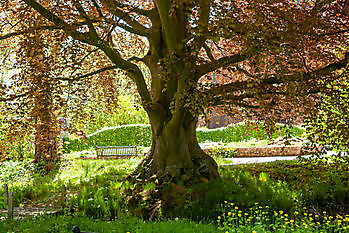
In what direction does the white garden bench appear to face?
toward the camera

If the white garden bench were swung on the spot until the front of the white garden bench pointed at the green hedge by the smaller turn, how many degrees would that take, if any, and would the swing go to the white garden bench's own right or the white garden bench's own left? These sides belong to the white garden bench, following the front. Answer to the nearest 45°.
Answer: approximately 180°

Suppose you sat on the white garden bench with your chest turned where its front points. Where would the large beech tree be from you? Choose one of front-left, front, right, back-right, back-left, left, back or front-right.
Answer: front

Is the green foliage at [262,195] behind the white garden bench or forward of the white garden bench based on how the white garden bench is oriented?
forward

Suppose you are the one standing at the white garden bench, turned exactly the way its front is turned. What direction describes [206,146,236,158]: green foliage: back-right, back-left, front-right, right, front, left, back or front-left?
left

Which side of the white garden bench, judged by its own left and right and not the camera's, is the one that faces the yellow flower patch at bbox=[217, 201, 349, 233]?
front

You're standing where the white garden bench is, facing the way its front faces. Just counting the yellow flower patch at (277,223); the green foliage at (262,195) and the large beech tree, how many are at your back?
0

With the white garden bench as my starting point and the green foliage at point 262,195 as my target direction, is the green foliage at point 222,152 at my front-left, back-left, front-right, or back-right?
front-left
